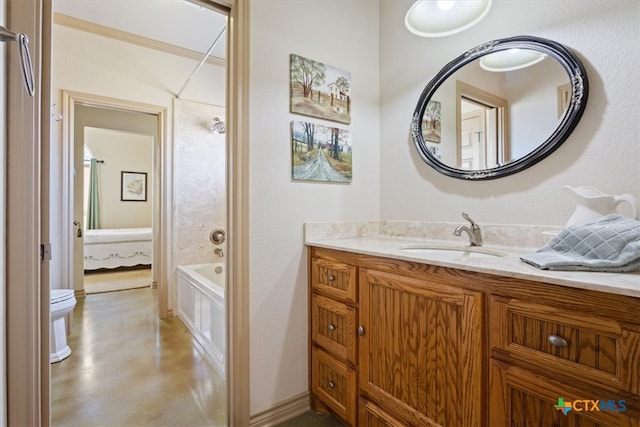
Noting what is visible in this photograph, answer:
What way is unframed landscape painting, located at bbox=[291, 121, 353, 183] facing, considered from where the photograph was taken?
facing the viewer and to the right of the viewer

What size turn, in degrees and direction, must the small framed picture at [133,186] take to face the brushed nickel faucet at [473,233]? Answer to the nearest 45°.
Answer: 0° — it already faces it

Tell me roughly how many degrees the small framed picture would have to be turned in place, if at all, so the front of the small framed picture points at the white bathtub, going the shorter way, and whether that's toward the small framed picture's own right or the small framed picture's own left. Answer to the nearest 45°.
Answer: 0° — it already faces it

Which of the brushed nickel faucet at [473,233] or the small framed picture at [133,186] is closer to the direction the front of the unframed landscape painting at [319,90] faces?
the brushed nickel faucet

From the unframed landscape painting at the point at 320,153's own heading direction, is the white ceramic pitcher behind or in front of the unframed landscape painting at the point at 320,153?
in front

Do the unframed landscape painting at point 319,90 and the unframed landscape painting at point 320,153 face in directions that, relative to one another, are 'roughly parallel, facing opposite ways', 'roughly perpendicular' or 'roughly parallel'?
roughly parallel

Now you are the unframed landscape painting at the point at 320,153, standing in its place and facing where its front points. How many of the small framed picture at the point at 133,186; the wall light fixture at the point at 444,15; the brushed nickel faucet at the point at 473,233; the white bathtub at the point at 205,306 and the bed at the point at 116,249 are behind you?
3

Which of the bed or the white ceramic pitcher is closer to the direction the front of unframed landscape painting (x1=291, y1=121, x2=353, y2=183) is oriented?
the white ceramic pitcher

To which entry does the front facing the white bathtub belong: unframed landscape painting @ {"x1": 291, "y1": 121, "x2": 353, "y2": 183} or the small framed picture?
the small framed picture

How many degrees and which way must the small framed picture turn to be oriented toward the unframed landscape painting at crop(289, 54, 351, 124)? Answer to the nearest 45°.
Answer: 0° — it already faces it

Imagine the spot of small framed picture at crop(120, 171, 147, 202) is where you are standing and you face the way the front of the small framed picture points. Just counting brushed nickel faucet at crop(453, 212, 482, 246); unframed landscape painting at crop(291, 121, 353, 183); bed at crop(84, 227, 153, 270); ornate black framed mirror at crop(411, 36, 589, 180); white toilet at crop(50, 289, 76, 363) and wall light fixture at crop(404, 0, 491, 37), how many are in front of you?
6

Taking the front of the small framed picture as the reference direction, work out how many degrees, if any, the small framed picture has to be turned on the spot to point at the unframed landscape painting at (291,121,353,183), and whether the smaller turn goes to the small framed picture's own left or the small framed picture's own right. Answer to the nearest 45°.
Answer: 0° — it already faces it

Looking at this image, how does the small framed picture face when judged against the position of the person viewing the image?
facing the viewer

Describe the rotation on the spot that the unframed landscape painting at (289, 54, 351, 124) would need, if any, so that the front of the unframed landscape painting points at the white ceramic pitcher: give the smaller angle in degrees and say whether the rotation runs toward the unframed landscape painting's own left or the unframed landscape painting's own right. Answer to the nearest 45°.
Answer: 0° — it already faces it

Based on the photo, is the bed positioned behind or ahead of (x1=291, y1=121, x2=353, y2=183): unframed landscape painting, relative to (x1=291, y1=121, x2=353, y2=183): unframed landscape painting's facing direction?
behind

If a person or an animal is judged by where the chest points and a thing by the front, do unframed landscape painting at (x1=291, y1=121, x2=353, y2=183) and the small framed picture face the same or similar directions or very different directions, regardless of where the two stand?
same or similar directions
